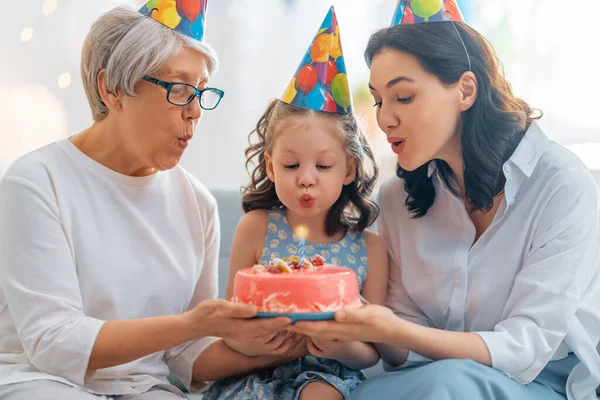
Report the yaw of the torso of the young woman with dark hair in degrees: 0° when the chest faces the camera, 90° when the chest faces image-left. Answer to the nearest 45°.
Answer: approximately 45°

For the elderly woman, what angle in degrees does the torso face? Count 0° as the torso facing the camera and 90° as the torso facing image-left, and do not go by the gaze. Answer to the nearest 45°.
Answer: approximately 315°

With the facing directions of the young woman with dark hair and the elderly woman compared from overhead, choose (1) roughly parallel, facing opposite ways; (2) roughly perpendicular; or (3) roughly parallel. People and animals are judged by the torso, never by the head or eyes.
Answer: roughly perpendicular

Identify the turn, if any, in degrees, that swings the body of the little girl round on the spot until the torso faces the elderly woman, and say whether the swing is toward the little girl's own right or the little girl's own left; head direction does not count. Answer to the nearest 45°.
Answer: approximately 90° to the little girl's own right
